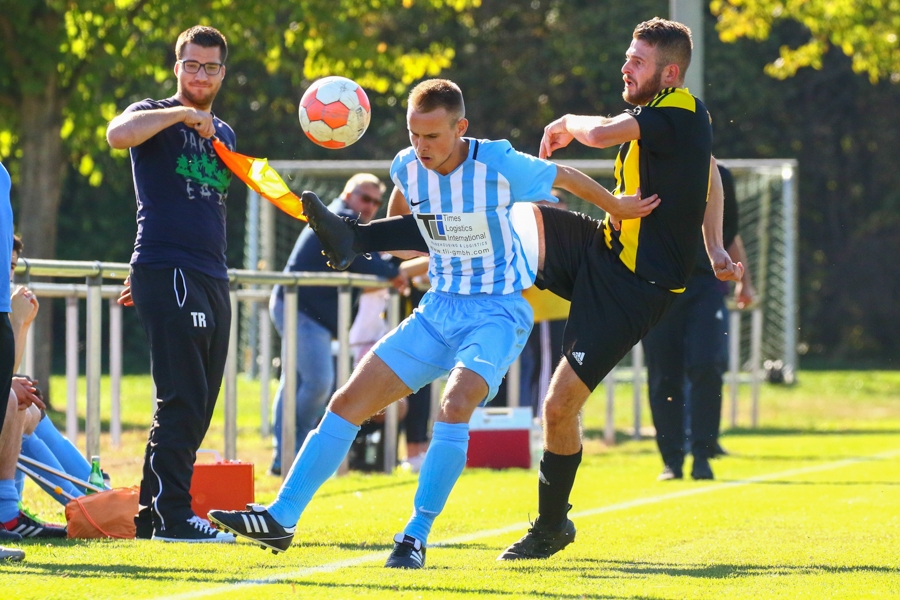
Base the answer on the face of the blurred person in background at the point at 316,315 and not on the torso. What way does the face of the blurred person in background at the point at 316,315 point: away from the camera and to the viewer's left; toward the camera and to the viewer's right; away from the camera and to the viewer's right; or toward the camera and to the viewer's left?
toward the camera and to the viewer's right

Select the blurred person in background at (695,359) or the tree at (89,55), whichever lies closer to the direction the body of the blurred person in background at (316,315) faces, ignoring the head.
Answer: the blurred person in background

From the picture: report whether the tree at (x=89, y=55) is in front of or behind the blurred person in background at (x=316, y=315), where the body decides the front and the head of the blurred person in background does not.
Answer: behind

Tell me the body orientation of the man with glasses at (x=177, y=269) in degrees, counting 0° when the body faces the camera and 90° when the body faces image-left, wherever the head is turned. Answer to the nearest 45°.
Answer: approximately 315°
